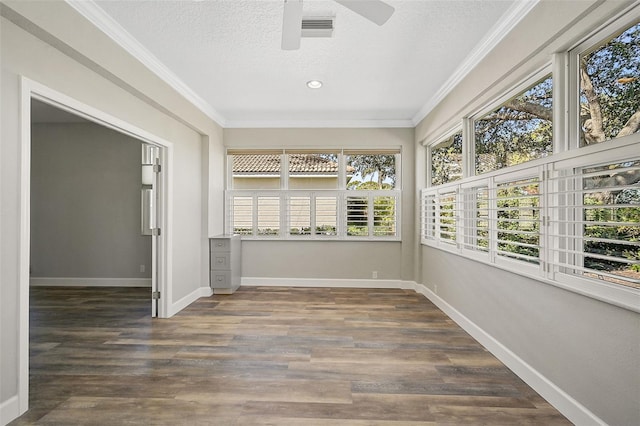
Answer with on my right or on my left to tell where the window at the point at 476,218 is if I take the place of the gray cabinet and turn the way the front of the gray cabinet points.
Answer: on my left

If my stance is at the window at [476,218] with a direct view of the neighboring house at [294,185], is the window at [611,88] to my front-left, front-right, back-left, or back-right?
back-left

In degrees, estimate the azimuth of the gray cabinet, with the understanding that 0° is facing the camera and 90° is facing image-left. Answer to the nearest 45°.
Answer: approximately 0°

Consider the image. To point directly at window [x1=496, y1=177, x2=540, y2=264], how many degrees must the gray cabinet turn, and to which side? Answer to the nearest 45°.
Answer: approximately 45° to its left

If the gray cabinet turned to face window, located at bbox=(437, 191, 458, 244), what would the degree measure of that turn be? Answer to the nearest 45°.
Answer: approximately 45° to its left

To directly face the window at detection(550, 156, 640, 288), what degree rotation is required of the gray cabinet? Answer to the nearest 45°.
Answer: approximately 45° to its left

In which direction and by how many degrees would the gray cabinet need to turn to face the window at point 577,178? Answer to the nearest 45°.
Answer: approximately 45° to its left

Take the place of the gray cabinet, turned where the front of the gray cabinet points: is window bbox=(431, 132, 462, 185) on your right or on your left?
on your left

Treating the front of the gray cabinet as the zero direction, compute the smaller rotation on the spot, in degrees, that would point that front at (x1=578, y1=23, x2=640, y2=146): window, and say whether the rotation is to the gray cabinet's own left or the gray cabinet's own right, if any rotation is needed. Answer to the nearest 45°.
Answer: approximately 45° to the gray cabinet's own left

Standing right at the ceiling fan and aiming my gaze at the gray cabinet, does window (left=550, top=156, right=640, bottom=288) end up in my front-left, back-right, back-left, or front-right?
back-right

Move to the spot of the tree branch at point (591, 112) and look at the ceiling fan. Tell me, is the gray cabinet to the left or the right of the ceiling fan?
right
